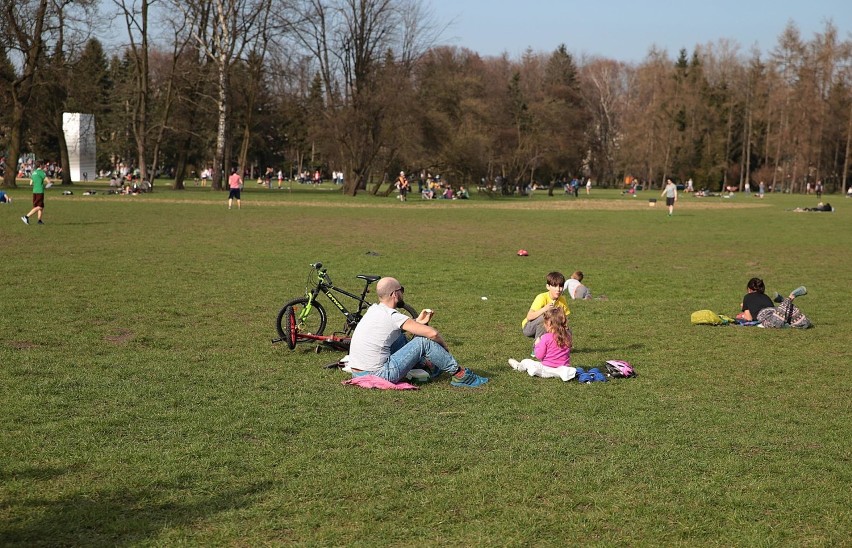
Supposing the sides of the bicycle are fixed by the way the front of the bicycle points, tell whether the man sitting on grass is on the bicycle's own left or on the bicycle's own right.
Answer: on the bicycle's own left

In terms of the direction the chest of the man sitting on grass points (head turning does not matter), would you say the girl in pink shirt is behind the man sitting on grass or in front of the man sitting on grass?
in front

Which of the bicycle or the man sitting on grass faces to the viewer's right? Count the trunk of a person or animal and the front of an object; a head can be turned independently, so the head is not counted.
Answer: the man sitting on grass

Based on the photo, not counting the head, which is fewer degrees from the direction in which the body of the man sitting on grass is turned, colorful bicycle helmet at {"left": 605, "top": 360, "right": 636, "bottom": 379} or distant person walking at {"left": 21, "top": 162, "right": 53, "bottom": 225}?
the colorful bicycle helmet

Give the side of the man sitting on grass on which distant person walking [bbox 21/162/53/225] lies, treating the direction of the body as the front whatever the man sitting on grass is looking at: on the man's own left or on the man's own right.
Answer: on the man's own left

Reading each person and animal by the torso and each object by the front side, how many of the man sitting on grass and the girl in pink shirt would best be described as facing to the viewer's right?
1

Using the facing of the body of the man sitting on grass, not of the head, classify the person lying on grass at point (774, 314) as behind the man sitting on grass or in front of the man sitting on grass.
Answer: in front

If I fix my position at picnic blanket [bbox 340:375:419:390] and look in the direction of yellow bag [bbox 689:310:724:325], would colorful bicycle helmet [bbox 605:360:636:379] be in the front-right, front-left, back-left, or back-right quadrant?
front-right

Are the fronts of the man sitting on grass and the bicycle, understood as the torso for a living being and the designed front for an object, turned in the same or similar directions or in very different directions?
very different directions

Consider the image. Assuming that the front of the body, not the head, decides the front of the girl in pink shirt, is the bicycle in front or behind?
in front

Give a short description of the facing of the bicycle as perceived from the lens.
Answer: facing to the left of the viewer

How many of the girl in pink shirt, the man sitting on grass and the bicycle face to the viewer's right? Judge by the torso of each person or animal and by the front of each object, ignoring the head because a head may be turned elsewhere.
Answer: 1

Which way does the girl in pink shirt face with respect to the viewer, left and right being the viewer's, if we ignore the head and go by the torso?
facing away from the viewer and to the left of the viewer

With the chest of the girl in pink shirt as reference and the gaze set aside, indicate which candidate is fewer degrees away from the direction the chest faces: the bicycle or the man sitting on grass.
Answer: the bicycle

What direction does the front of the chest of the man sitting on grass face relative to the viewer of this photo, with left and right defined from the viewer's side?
facing to the right of the viewer

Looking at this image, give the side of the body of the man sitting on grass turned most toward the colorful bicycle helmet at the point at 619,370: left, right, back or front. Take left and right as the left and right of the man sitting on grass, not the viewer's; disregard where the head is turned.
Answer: front

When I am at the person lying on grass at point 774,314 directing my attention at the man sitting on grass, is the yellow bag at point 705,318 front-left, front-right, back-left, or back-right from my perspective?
front-right
